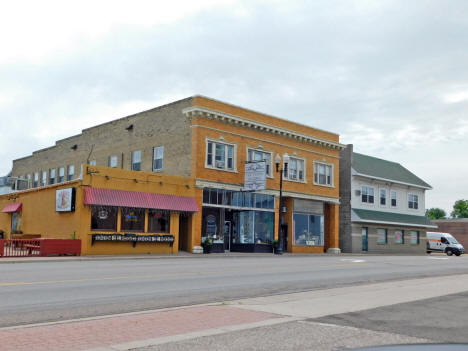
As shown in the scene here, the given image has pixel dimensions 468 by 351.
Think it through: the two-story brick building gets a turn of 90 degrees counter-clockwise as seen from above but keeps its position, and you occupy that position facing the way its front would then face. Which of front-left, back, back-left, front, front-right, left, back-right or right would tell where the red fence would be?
back
